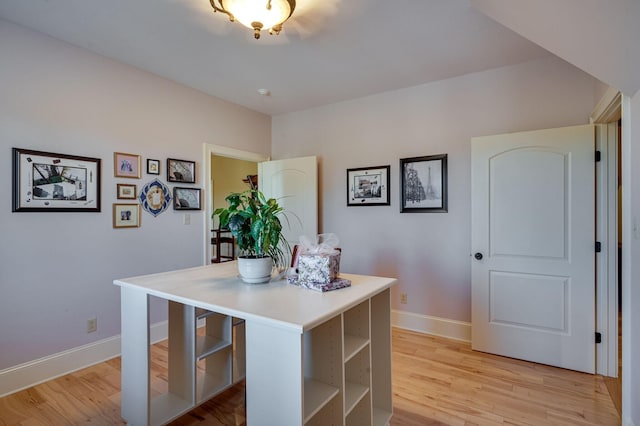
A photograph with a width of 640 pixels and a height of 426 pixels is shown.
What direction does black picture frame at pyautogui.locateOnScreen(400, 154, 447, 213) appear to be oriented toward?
toward the camera

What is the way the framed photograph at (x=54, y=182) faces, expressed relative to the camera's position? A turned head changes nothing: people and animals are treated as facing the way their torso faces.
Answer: facing the viewer and to the right of the viewer

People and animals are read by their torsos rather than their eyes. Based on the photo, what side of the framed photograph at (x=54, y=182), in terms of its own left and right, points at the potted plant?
front

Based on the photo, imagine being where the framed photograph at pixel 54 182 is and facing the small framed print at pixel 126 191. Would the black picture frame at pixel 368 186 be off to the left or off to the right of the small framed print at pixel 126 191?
right

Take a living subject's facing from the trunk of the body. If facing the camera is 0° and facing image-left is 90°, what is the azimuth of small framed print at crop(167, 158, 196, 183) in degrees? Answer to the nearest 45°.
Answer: approximately 315°

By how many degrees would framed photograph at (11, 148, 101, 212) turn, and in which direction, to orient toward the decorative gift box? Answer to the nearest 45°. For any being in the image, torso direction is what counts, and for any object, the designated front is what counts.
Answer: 0° — it already faces it

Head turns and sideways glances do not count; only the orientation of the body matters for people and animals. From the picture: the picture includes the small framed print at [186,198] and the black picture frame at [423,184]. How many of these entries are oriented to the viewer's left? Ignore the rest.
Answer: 0

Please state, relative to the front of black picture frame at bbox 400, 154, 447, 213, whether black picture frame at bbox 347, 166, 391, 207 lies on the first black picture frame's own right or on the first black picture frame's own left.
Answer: on the first black picture frame's own right

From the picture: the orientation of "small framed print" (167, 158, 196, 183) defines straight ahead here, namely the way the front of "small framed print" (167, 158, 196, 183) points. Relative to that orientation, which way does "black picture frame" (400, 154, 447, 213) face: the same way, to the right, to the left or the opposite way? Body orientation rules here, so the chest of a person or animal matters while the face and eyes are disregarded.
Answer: to the right

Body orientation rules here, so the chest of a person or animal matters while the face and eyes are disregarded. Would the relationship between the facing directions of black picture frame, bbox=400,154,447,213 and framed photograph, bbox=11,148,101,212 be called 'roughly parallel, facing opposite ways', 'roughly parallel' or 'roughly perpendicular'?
roughly perpendicular

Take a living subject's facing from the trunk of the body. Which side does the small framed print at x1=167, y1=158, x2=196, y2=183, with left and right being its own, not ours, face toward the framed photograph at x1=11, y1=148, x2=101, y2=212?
right

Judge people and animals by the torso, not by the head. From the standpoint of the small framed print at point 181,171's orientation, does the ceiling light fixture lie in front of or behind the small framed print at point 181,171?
in front
